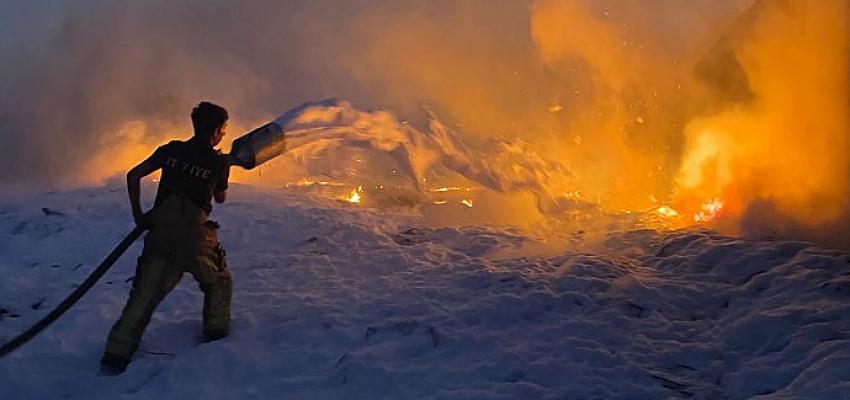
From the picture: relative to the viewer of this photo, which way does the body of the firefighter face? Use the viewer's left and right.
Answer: facing away from the viewer and to the right of the viewer

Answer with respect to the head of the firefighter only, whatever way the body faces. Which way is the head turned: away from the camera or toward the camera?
away from the camera
